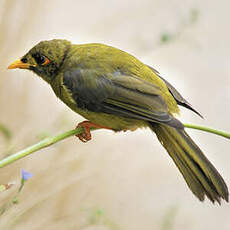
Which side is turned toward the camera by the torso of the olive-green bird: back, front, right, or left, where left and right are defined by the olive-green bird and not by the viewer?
left
